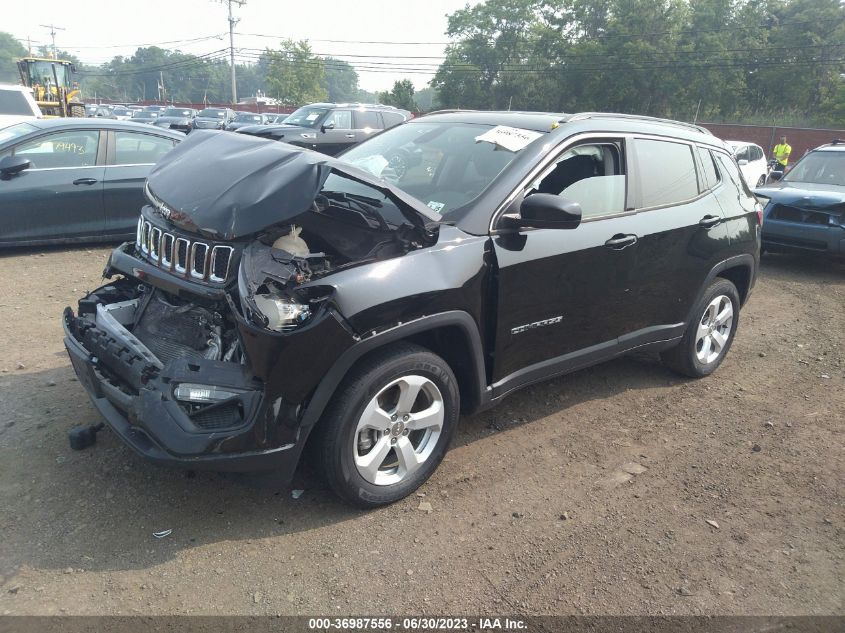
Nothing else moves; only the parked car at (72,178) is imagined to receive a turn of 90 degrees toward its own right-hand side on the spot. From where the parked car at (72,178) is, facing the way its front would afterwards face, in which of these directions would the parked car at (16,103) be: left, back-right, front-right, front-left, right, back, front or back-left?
front

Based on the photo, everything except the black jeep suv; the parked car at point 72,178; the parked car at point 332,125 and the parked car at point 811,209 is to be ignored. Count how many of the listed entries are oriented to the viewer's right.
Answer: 0

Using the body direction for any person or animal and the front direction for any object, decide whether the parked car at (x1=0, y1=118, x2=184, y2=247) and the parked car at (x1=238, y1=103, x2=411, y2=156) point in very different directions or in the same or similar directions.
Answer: same or similar directions

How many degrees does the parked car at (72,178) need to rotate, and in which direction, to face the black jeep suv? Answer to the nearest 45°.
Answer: approximately 90° to its left

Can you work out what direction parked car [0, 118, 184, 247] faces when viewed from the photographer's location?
facing to the left of the viewer

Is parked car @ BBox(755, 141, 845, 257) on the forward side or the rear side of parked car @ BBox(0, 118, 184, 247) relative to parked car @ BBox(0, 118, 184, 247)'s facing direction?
on the rear side

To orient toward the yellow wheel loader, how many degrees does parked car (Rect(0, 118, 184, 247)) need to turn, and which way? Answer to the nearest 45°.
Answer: approximately 90° to its right

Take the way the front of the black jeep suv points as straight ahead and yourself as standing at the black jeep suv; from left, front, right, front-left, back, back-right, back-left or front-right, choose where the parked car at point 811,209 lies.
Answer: back

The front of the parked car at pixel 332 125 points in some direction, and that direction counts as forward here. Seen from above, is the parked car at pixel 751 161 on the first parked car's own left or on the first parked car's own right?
on the first parked car's own left

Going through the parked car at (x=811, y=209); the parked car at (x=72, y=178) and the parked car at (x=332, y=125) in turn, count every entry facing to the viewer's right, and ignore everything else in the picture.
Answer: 0

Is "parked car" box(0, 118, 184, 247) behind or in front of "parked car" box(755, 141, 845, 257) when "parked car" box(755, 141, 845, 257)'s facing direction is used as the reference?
in front

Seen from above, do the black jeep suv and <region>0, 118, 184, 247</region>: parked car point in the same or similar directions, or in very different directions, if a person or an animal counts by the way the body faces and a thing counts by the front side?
same or similar directions

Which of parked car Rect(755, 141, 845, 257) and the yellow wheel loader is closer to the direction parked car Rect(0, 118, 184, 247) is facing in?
the yellow wheel loader

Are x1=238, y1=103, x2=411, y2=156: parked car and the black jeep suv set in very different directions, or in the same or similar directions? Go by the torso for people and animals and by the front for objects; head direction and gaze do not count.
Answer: same or similar directions

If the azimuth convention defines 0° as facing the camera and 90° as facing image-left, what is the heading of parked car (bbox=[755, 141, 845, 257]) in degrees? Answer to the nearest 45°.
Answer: approximately 45°

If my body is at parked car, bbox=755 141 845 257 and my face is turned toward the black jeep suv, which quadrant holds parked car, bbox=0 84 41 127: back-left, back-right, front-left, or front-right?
front-right
